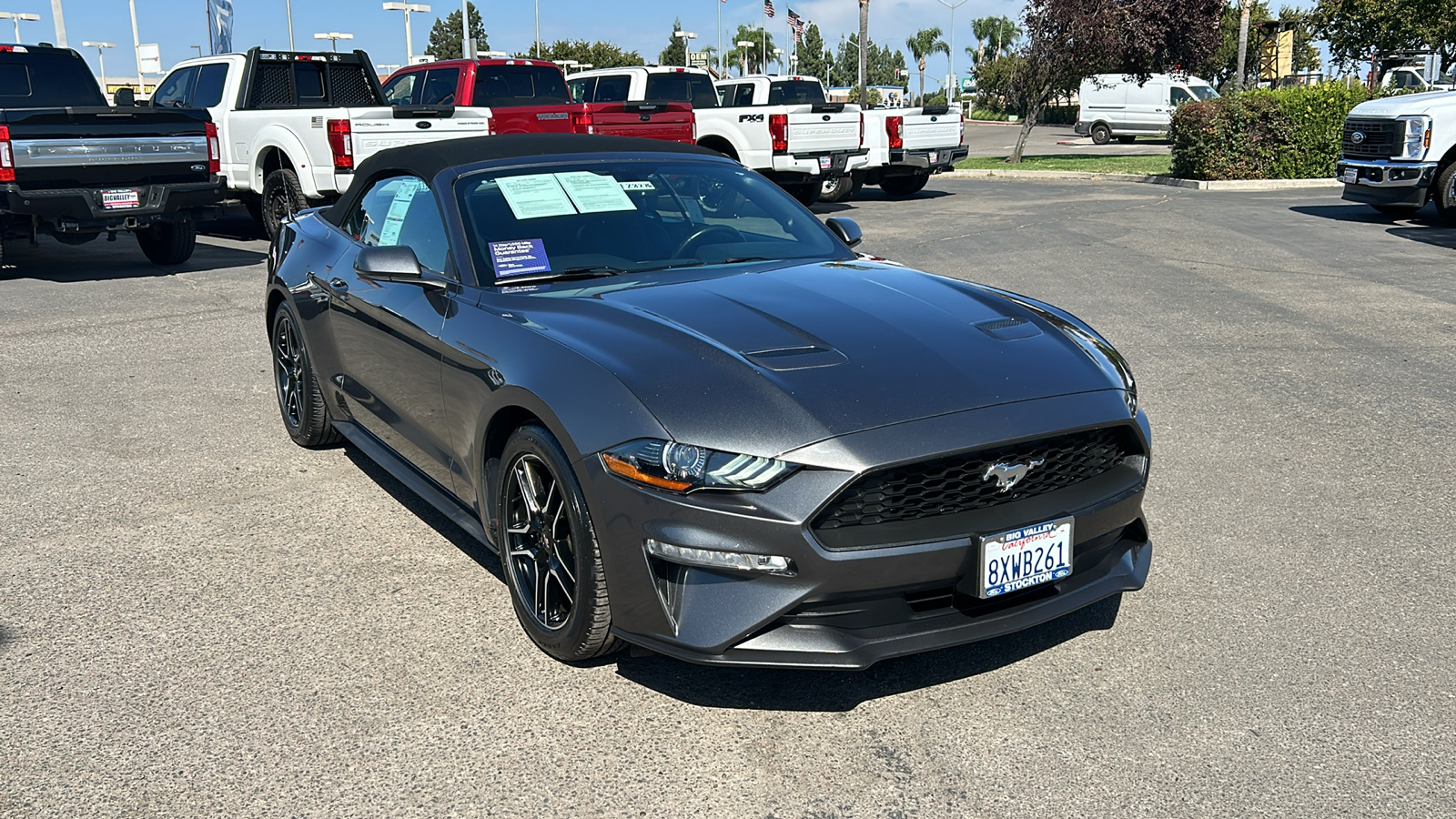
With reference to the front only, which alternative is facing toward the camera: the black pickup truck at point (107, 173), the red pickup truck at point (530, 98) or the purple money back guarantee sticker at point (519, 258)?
the purple money back guarantee sticker

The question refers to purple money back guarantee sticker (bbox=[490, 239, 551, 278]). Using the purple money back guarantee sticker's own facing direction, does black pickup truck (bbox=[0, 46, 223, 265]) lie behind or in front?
behind

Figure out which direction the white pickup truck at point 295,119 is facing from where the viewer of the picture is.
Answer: facing away from the viewer and to the left of the viewer

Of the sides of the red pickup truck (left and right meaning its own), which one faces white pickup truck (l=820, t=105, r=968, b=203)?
right

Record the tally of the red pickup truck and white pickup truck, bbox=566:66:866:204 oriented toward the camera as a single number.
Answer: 0

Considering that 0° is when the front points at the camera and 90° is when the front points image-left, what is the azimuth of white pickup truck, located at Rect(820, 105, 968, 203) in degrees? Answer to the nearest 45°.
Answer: approximately 135°

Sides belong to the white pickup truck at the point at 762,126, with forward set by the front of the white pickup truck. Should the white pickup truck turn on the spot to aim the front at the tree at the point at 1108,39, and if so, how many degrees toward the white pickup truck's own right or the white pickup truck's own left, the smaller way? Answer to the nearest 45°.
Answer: approximately 90° to the white pickup truck's own right

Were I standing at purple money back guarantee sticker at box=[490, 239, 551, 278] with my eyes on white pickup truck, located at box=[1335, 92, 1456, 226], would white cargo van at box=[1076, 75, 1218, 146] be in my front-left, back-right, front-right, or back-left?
front-left

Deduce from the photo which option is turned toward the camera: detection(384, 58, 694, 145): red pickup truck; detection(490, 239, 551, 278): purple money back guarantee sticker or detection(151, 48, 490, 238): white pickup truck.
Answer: the purple money back guarantee sticker

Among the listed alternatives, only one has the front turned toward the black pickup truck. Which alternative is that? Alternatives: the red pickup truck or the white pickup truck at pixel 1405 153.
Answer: the white pickup truck

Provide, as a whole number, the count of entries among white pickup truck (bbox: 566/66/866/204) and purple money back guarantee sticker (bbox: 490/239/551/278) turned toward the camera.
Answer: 1

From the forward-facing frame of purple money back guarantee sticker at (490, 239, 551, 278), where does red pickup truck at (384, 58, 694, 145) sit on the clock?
The red pickup truck is roughly at 6 o'clock from the purple money back guarantee sticker.

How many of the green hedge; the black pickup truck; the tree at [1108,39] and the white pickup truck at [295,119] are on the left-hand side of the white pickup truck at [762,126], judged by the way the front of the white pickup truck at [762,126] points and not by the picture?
2

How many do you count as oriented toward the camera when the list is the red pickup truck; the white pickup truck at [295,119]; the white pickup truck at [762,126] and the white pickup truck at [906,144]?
0

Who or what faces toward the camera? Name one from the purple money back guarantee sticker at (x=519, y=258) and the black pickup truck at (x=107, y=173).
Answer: the purple money back guarantee sticker
